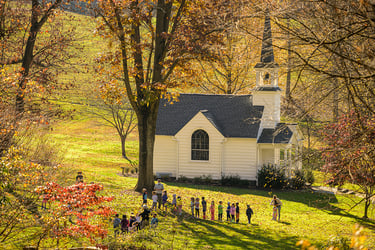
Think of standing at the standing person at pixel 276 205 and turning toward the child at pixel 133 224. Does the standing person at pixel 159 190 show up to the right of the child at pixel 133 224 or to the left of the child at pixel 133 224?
right

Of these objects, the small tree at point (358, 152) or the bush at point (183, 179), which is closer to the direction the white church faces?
the small tree

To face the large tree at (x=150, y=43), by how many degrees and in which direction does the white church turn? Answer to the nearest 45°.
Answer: approximately 90° to its right
